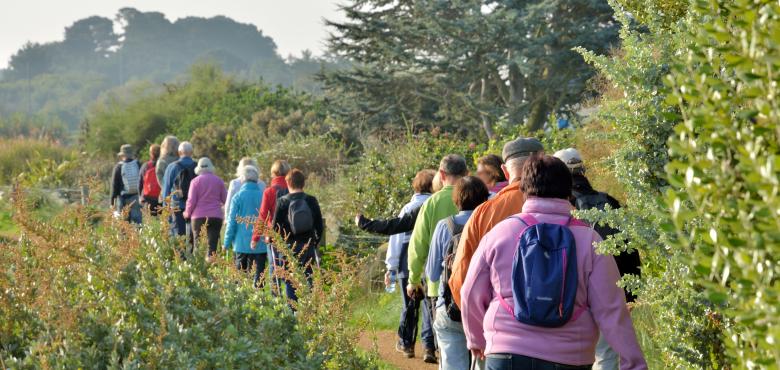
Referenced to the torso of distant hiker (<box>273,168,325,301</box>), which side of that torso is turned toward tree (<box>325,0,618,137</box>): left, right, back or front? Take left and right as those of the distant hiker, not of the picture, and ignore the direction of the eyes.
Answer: front

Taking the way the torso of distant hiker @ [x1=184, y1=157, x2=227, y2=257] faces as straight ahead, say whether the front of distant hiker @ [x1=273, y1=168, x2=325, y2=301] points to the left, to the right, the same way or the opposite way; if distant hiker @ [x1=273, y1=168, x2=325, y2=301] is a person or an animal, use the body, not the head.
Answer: the same way

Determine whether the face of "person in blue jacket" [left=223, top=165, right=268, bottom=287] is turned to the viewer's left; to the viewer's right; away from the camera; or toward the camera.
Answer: away from the camera

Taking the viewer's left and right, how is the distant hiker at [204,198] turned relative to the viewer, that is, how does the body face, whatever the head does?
facing away from the viewer

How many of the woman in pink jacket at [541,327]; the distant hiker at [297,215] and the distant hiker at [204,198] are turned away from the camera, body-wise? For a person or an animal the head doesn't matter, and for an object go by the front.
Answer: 3

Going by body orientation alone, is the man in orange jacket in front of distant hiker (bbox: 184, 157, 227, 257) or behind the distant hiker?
behind

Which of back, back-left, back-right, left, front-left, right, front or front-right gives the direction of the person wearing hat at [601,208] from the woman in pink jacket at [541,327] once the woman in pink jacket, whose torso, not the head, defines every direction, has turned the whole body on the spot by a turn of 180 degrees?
back

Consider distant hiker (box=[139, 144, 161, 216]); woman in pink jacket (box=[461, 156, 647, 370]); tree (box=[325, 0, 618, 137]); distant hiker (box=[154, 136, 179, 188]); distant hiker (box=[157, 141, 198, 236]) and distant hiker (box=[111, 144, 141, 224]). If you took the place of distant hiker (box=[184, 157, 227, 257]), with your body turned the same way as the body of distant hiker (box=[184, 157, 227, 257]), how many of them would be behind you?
1

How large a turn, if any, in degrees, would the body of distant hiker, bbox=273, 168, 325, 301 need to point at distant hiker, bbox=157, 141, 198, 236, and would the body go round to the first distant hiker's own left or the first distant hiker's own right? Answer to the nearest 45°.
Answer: approximately 45° to the first distant hiker's own left

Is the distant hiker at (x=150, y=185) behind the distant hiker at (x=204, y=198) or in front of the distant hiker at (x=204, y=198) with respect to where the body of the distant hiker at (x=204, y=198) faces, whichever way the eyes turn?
in front

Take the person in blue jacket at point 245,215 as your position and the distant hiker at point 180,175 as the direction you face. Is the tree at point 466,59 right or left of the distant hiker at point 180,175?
right

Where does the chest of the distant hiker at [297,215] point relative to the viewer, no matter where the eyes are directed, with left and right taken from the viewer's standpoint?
facing away from the viewer

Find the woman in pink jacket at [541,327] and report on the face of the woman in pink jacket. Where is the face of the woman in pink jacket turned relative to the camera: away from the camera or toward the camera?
away from the camera

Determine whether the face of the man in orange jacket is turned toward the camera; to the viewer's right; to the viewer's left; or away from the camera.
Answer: away from the camera

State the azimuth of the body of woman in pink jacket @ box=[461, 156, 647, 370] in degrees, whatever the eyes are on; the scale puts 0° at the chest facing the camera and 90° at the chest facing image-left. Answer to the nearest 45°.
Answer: approximately 180°
